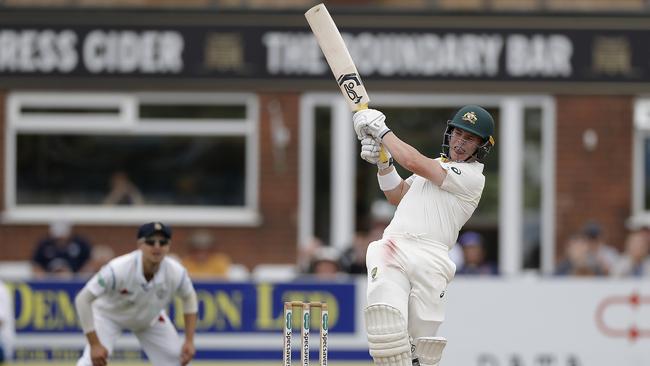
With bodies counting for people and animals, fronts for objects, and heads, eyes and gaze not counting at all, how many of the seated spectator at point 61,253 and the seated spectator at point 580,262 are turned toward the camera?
2

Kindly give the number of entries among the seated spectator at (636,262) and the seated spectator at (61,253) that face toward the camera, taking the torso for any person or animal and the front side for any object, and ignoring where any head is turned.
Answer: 2

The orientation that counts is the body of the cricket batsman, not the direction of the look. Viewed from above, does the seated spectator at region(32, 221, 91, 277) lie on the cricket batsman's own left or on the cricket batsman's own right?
on the cricket batsman's own right

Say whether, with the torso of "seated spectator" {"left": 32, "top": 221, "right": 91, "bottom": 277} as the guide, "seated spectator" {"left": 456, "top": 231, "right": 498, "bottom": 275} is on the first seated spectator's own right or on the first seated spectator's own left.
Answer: on the first seated spectator's own left

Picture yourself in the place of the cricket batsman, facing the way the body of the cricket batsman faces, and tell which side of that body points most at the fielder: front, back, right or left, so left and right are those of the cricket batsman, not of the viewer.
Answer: back

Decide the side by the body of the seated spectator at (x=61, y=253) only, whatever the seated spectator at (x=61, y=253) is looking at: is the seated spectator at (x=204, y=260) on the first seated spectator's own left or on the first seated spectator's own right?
on the first seated spectator's own left

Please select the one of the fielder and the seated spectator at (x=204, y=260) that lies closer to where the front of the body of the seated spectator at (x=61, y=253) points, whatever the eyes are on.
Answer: the fielder

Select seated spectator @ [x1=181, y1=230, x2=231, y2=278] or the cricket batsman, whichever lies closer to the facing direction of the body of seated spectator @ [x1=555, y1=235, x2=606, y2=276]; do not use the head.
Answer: the cricket batsman

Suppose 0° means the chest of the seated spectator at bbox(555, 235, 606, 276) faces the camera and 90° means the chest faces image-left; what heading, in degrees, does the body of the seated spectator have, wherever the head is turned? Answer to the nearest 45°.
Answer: approximately 0°

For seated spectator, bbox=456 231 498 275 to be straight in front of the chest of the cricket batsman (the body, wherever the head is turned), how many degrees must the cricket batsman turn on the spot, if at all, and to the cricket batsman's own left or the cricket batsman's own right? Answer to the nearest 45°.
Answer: approximately 135° to the cricket batsman's own right

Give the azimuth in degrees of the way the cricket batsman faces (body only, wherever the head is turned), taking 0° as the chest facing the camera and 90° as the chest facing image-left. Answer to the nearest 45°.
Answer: approximately 45°

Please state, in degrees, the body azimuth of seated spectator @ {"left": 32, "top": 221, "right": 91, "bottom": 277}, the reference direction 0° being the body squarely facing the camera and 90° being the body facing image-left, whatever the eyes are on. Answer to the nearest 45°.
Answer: approximately 0°
